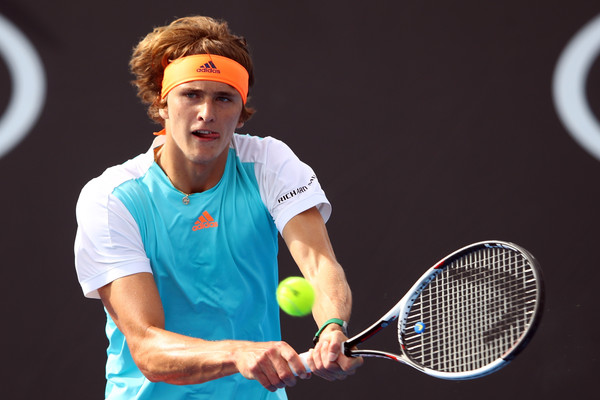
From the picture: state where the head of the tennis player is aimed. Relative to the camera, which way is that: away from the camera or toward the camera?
toward the camera

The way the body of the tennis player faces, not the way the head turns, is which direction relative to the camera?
toward the camera
